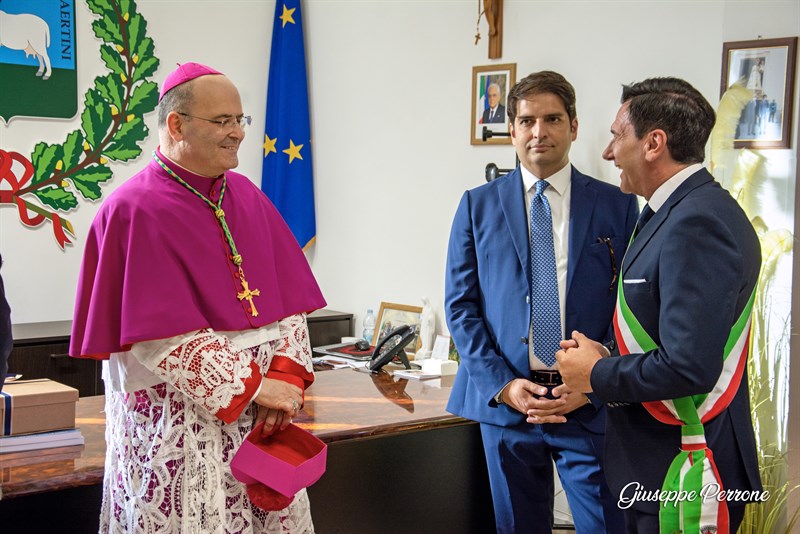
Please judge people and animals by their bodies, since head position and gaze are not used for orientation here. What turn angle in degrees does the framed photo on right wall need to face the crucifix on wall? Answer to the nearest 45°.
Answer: approximately 90° to its right

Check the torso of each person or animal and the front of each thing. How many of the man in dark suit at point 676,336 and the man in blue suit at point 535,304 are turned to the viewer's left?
1

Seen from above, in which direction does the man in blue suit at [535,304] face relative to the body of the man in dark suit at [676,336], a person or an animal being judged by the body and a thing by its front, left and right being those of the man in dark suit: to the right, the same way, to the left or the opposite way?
to the left

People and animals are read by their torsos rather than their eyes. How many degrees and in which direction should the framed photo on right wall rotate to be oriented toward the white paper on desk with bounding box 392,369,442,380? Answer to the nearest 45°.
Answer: approximately 45° to its right

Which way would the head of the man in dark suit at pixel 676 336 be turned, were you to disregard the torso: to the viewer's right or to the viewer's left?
to the viewer's left

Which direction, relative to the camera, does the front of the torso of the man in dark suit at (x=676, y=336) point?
to the viewer's left

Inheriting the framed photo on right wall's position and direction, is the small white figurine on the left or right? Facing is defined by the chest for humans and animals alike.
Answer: on its right

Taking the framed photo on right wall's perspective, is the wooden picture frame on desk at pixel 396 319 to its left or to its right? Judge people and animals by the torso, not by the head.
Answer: on its right
